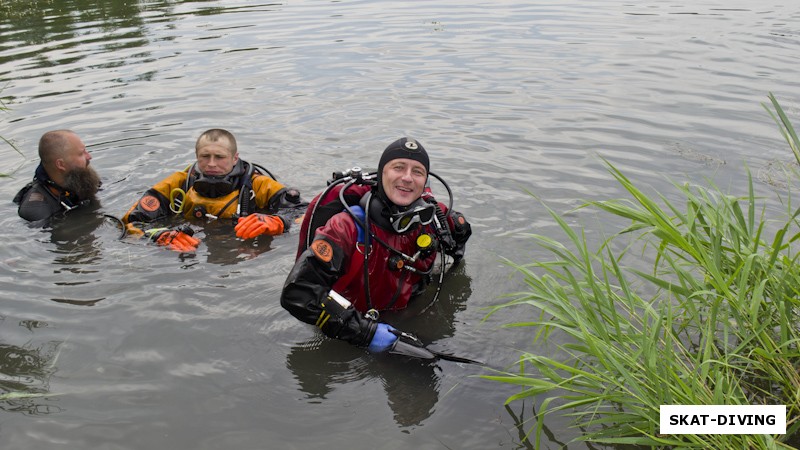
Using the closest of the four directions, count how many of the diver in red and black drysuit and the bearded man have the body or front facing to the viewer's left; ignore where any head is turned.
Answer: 0

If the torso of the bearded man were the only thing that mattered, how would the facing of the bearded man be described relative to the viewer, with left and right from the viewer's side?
facing to the right of the viewer

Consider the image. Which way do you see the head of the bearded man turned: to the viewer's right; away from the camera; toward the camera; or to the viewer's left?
to the viewer's right

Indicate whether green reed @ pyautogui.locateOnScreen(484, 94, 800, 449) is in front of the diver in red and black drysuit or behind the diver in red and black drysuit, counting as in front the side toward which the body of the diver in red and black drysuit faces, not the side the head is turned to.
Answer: in front

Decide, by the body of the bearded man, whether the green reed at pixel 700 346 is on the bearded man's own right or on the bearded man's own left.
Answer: on the bearded man's own right

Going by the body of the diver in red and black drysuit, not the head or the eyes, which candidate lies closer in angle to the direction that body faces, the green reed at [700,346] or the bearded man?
the green reed

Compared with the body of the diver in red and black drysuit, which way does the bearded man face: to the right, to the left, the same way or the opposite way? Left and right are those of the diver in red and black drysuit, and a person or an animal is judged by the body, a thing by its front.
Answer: to the left

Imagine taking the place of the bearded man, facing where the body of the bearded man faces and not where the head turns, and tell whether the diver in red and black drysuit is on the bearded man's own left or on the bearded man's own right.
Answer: on the bearded man's own right
